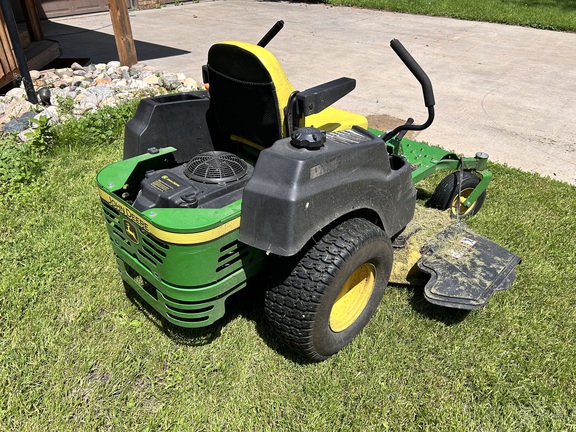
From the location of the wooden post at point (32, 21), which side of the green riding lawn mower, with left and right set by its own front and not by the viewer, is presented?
left

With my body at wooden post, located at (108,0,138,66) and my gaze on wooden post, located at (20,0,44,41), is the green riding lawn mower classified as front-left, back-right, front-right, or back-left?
back-left

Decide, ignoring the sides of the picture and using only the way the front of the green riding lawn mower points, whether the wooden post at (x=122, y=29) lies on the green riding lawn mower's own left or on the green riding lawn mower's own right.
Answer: on the green riding lawn mower's own left

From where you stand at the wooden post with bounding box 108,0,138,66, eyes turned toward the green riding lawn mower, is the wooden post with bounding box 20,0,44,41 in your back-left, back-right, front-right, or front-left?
back-right

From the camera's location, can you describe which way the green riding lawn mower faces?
facing away from the viewer and to the right of the viewer
